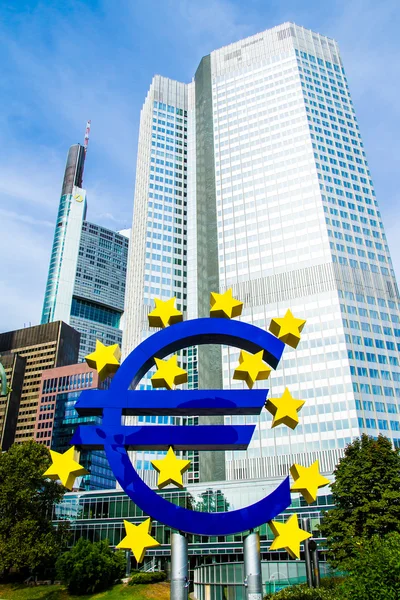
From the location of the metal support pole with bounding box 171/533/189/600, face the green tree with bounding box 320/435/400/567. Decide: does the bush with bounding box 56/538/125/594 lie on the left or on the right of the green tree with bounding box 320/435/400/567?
left

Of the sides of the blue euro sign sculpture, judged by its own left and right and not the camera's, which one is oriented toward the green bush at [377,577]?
left

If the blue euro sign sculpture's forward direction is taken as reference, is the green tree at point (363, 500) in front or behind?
behind

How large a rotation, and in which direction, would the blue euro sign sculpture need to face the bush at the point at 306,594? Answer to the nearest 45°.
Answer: approximately 135° to its left

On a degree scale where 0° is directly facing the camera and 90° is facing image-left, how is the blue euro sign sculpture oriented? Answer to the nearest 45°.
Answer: approximately 0°
